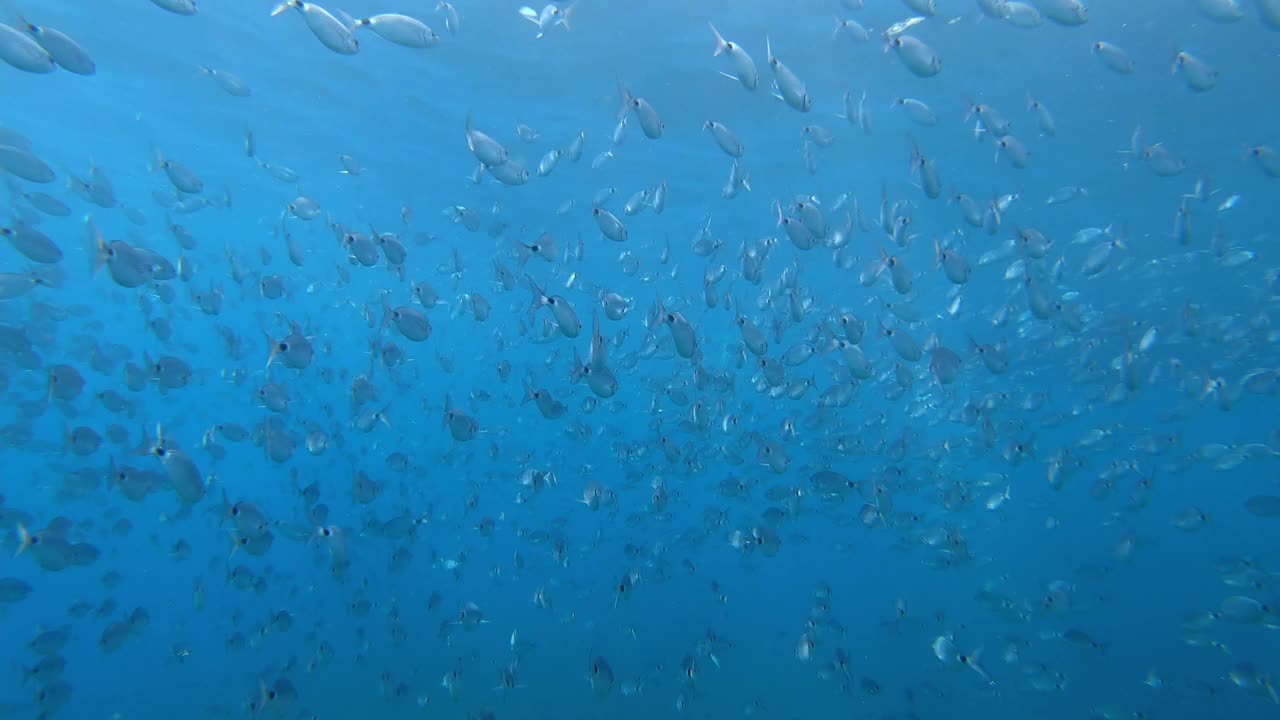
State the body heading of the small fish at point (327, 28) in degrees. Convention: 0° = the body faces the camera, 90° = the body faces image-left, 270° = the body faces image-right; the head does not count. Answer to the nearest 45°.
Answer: approximately 270°

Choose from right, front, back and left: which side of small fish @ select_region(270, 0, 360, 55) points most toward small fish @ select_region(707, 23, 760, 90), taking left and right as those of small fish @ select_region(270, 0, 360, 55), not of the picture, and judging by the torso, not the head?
front
